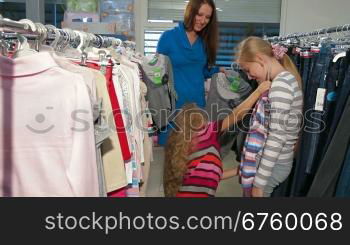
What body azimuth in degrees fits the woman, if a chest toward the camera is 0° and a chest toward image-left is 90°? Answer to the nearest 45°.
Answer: approximately 315°

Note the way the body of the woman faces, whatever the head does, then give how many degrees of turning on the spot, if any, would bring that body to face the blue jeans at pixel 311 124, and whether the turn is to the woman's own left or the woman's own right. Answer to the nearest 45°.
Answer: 0° — they already face it

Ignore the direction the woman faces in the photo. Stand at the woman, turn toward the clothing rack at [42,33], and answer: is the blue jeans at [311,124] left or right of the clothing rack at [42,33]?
left

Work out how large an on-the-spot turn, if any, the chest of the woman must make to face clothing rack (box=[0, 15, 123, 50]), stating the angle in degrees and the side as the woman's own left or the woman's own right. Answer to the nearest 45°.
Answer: approximately 45° to the woman's own right
